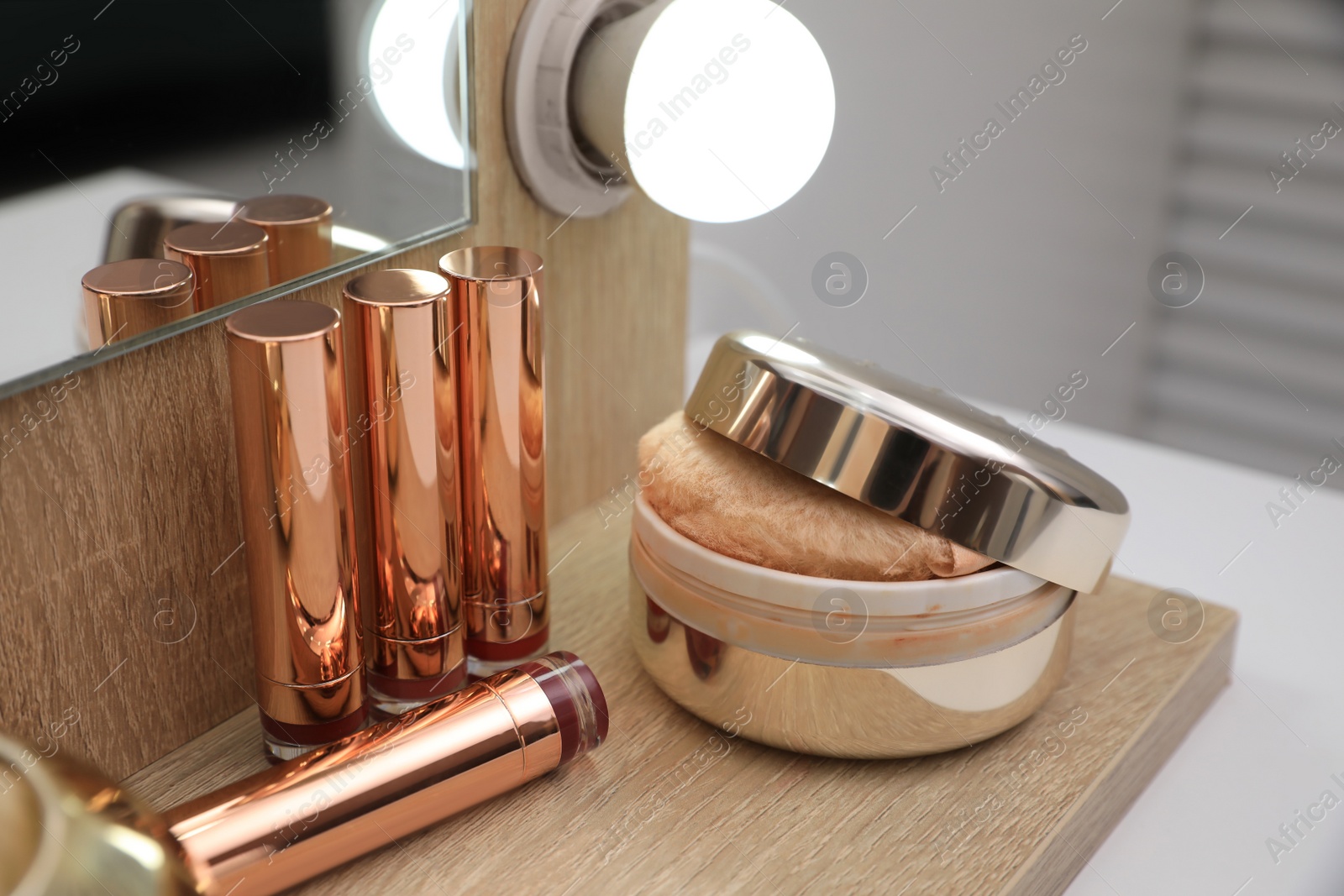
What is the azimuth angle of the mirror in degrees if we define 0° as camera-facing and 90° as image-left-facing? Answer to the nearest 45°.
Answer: approximately 315°
